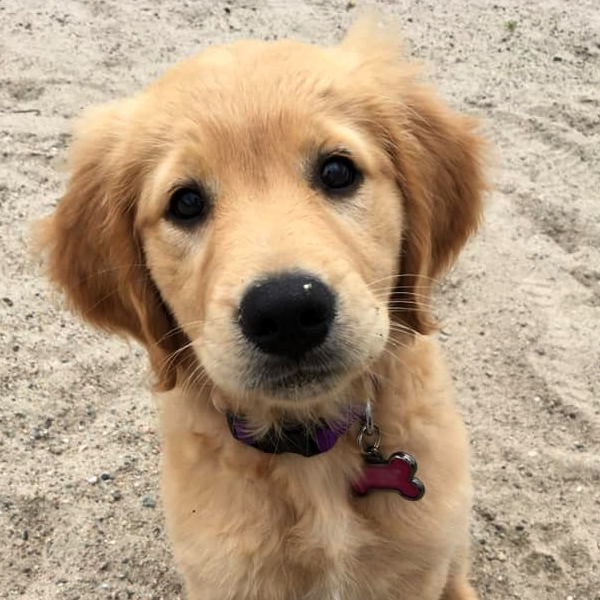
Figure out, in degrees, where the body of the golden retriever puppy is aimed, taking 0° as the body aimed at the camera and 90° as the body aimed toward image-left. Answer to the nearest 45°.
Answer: approximately 0°
